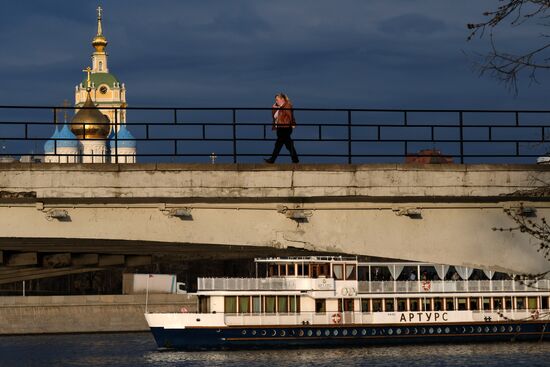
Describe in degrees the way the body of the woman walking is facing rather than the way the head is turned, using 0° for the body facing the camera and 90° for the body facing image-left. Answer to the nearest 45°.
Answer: approximately 90°
